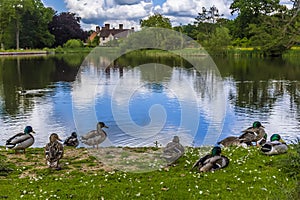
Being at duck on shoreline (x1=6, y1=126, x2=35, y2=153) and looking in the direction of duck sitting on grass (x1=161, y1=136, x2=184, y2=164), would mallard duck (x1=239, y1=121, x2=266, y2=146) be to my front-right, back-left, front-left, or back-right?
front-left

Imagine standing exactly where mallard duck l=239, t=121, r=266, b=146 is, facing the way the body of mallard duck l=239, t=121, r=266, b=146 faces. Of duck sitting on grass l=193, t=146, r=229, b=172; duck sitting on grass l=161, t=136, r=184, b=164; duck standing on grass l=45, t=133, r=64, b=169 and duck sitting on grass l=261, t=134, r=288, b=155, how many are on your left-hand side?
0

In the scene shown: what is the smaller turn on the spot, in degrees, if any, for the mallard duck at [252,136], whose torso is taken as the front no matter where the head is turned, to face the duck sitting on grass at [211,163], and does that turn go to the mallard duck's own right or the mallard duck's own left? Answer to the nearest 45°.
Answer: approximately 90° to the mallard duck's own right

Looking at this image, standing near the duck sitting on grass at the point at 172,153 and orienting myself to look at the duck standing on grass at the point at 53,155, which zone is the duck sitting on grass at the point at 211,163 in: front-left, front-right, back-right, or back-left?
back-left
